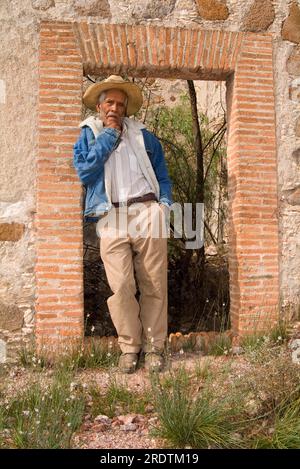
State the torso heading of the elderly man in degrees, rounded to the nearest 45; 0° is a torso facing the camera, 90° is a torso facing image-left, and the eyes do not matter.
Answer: approximately 0°

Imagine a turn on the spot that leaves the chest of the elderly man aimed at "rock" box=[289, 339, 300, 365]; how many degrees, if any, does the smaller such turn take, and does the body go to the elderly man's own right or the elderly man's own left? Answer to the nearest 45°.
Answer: approximately 90° to the elderly man's own left

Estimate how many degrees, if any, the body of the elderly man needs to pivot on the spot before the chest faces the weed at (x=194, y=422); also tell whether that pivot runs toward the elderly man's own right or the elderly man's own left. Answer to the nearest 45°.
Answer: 0° — they already face it
